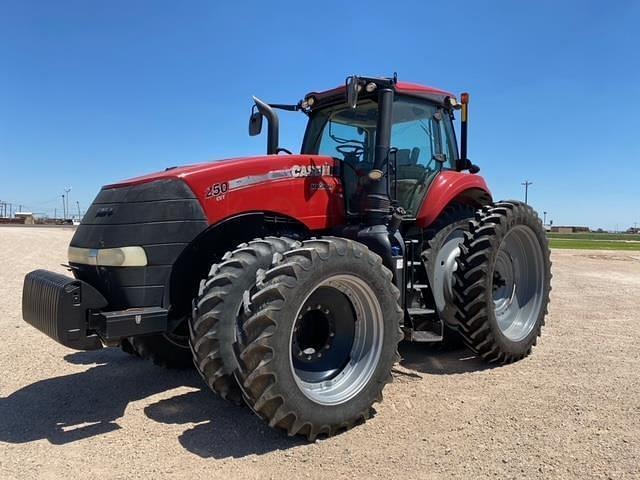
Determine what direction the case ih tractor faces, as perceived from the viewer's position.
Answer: facing the viewer and to the left of the viewer
